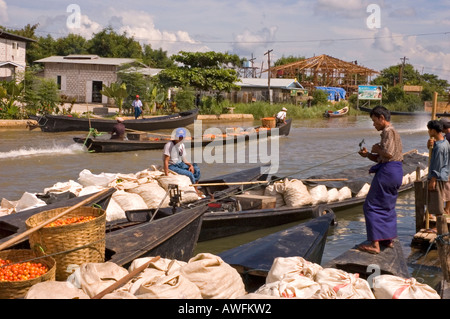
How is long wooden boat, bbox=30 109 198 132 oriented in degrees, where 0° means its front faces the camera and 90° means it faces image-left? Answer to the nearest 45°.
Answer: approximately 270°

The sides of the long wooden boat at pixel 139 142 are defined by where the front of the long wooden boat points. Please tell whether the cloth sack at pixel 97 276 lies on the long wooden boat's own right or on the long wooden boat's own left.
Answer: on the long wooden boat's own right

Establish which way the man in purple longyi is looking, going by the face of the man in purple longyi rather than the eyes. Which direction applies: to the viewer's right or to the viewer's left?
to the viewer's left

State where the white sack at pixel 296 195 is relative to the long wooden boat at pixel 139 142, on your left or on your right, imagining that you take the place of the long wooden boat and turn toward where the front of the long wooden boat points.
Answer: on your right

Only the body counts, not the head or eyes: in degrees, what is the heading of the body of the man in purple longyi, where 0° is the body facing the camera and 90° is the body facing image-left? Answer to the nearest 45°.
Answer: approximately 90°

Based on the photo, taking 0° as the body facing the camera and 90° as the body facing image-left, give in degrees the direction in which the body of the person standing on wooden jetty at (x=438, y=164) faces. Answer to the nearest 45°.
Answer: approximately 90°

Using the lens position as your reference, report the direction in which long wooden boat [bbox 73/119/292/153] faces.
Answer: facing away from the viewer and to the right of the viewer
